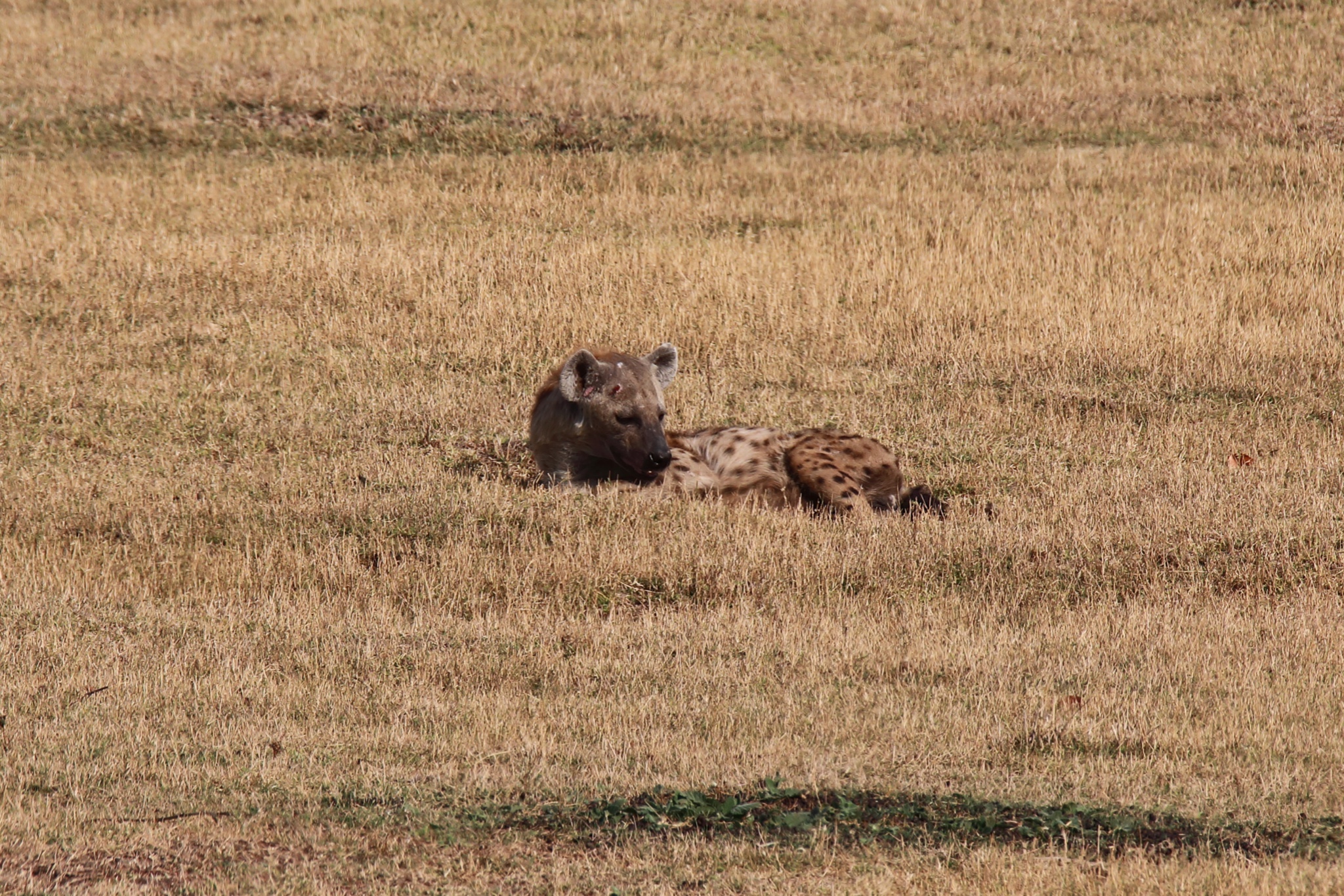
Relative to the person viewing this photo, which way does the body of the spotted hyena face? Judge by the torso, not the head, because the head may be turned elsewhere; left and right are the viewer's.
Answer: facing to the left of the viewer
